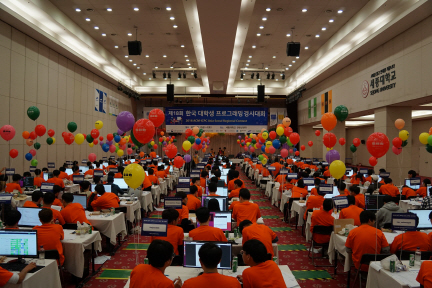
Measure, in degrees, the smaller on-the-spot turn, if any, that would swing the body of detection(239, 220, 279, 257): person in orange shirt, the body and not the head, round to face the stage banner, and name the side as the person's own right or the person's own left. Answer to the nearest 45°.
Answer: approximately 45° to the person's own right

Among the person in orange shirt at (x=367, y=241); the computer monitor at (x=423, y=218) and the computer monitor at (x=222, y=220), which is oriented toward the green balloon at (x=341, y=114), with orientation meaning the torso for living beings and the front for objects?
the person in orange shirt

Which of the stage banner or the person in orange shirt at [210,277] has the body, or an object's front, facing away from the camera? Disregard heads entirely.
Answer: the person in orange shirt

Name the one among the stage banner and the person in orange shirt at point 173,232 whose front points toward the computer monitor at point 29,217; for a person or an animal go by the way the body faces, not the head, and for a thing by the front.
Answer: the stage banner

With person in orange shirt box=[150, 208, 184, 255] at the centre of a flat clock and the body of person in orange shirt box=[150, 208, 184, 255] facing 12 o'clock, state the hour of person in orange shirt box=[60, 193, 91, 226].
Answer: person in orange shirt box=[60, 193, 91, 226] is roughly at 9 o'clock from person in orange shirt box=[150, 208, 184, 255].

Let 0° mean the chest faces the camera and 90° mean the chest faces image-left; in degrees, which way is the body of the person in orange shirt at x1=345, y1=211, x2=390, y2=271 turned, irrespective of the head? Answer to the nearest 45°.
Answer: approximately 180°

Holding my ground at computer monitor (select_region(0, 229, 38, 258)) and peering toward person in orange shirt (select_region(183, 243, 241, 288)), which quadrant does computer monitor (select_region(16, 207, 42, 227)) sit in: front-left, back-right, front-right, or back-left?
back-left

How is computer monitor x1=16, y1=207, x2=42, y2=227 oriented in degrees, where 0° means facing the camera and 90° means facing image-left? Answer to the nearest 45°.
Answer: approximately 0°

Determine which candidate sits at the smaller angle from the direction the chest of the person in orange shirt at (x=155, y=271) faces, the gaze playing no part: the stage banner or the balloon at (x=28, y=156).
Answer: the stage banner

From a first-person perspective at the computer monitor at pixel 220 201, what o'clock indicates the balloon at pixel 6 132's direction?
The balloon is roughly at 4 o'clock from the computer monitor.

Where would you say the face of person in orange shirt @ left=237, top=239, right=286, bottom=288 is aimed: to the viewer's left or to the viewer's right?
to the viewer's left

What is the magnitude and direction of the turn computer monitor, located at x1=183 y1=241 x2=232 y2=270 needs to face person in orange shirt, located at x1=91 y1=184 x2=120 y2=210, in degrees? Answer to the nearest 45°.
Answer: approximately 135° to its right

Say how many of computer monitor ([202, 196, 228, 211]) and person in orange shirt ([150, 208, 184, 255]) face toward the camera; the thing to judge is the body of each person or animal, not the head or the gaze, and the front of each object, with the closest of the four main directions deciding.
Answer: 1

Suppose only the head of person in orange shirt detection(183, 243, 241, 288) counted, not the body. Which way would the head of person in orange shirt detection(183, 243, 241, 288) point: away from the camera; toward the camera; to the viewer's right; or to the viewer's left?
away from the camera

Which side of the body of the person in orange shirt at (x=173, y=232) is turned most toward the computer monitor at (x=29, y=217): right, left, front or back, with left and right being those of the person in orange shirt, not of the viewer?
left

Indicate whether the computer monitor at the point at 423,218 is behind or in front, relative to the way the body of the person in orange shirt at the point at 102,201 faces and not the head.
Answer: behind
